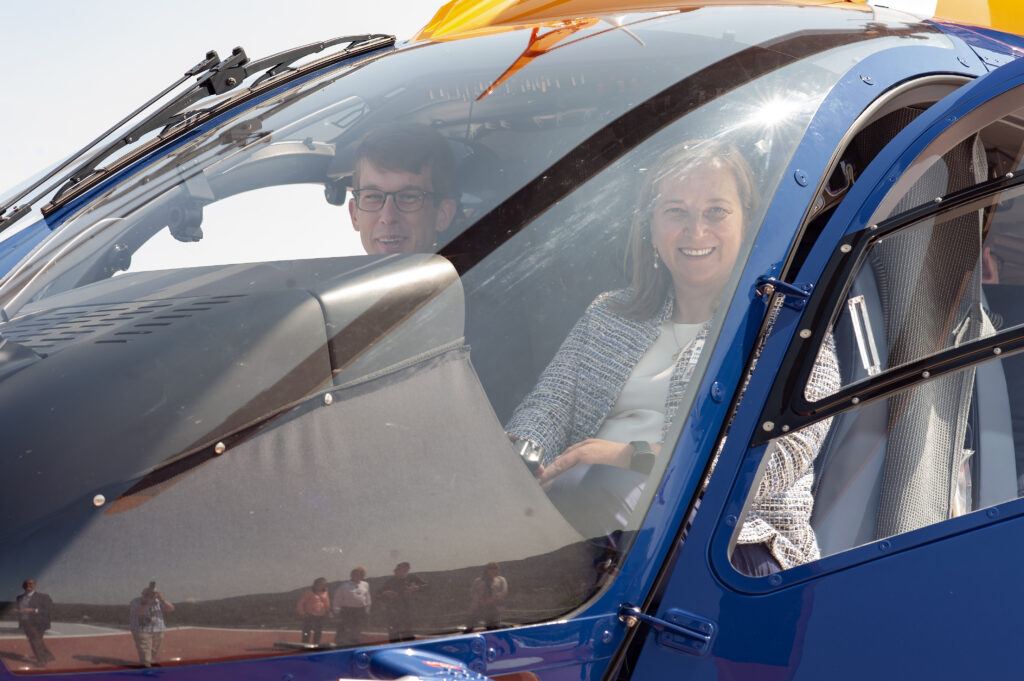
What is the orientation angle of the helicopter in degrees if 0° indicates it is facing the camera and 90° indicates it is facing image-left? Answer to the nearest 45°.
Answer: approximately 45°
